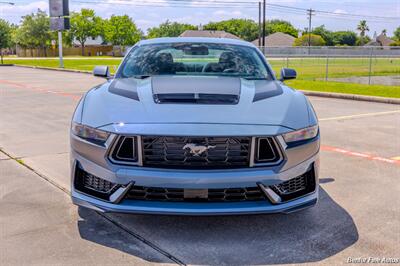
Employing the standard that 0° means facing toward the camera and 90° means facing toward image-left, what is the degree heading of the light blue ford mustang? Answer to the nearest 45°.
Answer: approximately 0°
